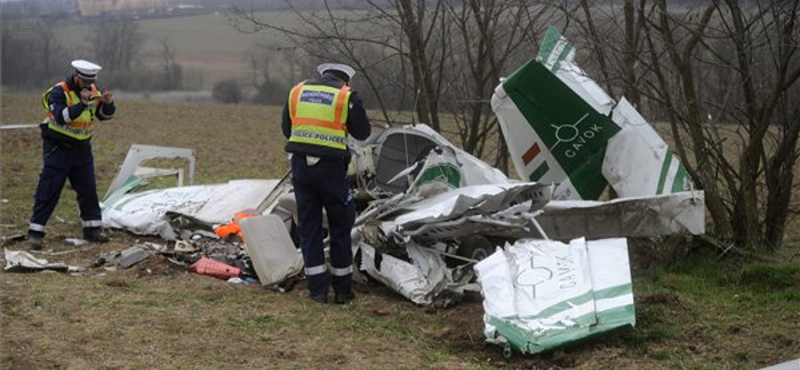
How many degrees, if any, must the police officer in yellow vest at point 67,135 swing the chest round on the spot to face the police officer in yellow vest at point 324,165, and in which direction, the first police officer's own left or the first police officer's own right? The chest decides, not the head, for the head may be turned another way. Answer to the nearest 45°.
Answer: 0° — they already face them

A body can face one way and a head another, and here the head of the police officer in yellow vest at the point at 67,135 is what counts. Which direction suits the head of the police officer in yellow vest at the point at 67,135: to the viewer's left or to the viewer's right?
to the viewer's right

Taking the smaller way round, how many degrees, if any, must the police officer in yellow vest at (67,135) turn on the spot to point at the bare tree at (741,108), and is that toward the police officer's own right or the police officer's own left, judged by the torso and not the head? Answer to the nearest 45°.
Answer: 0° — they already face it

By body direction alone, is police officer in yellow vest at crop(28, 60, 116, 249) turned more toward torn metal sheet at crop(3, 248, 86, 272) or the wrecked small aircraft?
the wrecked small aircraft

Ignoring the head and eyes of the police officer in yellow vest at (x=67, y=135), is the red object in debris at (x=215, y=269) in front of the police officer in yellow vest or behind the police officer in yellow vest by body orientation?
in front

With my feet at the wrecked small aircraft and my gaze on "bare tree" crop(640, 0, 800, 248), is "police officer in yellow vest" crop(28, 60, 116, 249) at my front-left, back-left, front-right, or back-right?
back-left

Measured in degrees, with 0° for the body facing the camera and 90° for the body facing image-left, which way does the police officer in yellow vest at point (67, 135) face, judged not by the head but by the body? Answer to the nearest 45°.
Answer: approximately 315°

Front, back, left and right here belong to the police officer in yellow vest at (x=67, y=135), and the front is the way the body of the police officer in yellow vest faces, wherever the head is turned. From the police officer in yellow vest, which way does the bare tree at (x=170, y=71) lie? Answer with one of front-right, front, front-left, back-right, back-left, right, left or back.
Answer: back-left

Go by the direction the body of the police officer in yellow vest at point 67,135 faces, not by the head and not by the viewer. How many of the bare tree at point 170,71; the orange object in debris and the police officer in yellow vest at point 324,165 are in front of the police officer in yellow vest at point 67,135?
2

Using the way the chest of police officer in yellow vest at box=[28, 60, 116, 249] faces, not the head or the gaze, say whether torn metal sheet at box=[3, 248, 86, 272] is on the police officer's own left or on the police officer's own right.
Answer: on the police officer's own right

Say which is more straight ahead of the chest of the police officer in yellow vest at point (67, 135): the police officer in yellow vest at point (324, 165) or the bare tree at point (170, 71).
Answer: the police officer in yellow vest

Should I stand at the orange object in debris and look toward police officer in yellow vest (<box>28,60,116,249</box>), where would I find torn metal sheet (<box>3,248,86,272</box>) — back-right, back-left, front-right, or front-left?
front-left

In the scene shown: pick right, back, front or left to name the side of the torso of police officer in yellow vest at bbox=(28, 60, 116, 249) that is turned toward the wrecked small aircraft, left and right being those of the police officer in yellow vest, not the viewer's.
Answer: front

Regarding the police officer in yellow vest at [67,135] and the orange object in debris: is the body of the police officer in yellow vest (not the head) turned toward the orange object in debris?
yes
